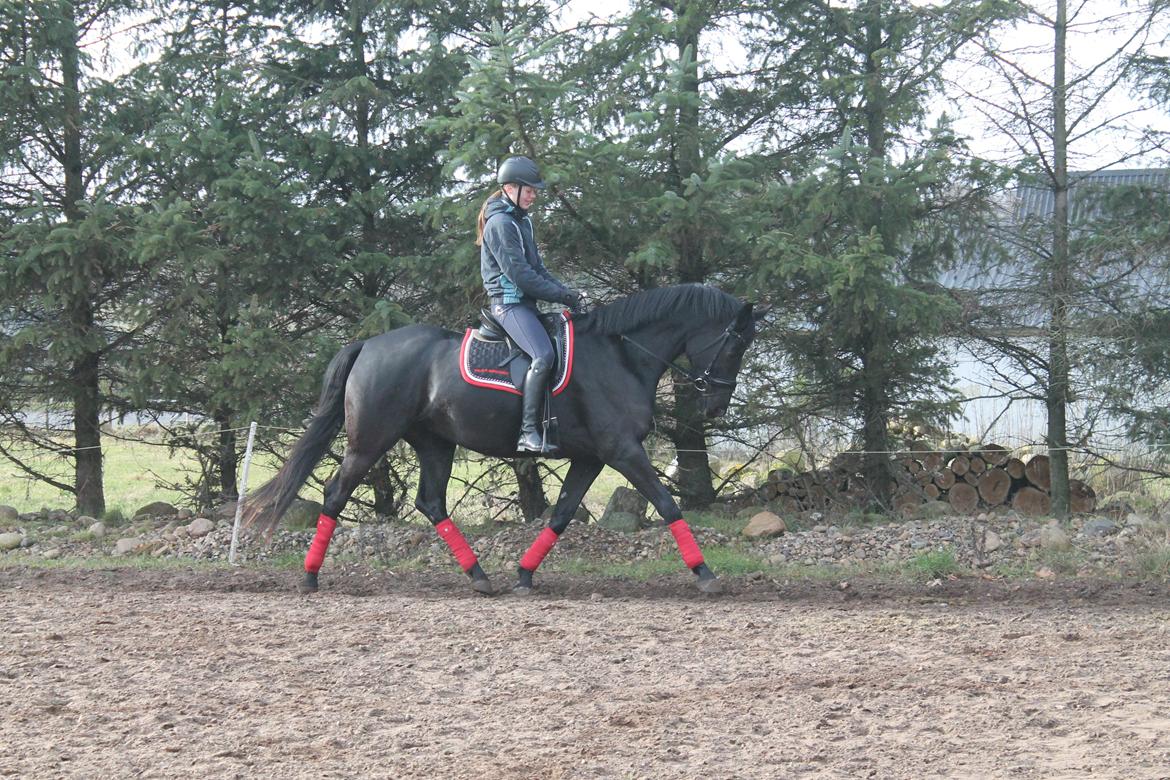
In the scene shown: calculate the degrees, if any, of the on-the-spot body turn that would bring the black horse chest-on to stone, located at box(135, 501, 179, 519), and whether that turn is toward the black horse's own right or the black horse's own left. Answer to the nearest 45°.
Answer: approximately 135° to the black horse's own left

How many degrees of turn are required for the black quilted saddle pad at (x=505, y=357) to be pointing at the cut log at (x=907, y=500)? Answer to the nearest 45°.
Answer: approximately 45° to its left

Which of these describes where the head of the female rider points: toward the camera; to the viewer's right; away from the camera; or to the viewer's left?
to the viewer's right

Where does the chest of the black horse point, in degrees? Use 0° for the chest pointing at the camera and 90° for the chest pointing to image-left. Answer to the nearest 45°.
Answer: approximately 270°

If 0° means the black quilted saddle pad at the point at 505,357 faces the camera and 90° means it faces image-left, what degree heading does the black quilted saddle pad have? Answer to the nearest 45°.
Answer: approximately 270°

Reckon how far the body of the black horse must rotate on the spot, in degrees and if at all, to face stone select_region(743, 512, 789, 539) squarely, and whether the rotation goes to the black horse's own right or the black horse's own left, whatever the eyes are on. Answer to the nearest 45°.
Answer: approximately 45° to the black horse's own left

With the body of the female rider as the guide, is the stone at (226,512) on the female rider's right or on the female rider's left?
on the female rider's left

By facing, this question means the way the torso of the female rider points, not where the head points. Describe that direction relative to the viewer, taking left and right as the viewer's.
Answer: facing to the right of the viewer
